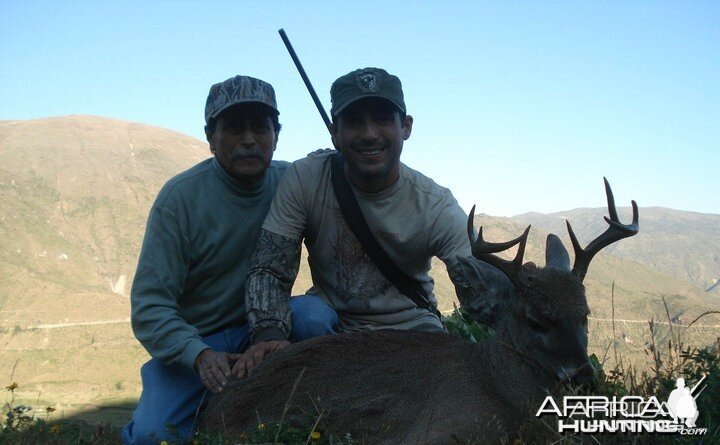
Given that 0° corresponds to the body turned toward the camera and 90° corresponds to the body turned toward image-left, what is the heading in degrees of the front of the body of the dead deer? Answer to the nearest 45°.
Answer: approximately 270°

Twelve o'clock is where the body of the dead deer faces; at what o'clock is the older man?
The older man is roughly at 7 o'clock from the dead deer.

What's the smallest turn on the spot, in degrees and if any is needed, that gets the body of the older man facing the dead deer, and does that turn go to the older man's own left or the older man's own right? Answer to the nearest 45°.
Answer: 0° — they already face it

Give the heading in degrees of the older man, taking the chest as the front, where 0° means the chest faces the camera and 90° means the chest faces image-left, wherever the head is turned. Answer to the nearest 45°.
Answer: approximately 315°
